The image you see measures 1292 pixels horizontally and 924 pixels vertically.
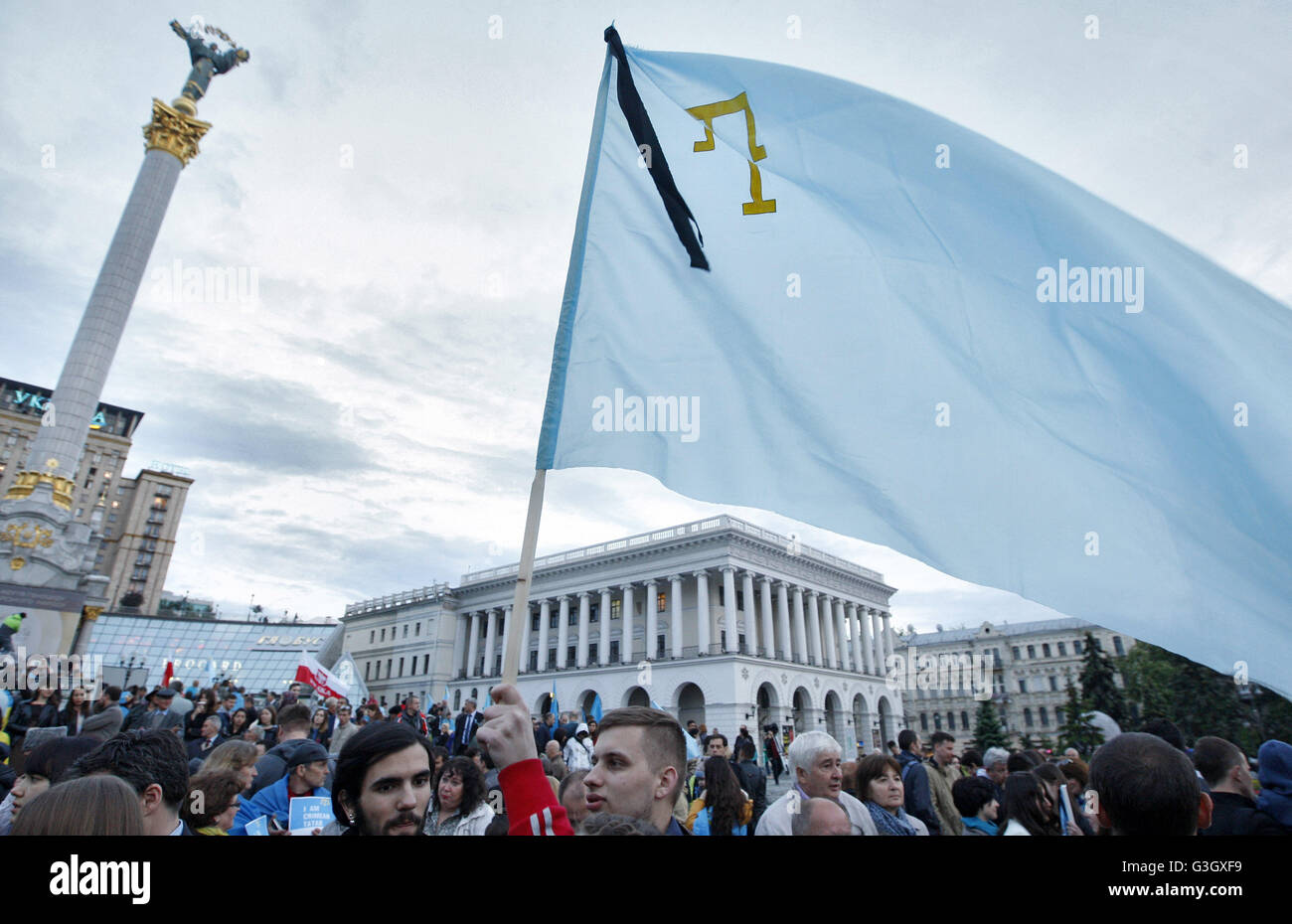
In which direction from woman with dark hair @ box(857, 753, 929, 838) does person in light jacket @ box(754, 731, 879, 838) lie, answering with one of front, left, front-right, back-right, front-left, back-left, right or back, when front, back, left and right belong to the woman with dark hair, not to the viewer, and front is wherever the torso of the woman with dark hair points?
right

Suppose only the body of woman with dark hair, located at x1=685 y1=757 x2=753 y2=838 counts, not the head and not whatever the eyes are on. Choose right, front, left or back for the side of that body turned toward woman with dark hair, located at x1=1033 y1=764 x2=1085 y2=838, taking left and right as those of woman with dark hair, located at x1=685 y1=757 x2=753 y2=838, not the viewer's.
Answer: right

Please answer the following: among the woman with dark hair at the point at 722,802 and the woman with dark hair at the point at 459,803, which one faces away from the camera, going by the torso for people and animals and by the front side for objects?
the woman with dark hair at the point at 722,802

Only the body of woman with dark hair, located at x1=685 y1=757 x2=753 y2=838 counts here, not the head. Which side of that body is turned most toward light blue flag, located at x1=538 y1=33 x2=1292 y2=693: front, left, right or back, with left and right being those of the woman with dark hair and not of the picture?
back

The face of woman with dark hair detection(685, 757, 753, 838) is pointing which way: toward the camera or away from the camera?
away from the camera

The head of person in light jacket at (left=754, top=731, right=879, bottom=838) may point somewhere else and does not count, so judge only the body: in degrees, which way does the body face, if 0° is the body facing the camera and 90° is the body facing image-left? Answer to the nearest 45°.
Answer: approximately 315°

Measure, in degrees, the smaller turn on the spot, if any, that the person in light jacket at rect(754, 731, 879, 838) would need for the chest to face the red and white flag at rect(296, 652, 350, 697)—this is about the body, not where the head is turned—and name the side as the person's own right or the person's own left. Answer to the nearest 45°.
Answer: approximately 180°

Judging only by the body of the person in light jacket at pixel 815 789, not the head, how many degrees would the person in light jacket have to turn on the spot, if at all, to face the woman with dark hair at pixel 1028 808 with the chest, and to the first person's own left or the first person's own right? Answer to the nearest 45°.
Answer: approximately 45° to the first person's own left

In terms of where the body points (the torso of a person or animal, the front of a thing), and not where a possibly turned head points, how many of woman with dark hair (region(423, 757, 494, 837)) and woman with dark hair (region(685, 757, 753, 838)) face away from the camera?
1

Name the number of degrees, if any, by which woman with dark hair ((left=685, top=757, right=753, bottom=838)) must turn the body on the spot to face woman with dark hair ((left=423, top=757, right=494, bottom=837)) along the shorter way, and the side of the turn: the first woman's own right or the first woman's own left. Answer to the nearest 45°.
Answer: approximately 135° to the first woman's own left

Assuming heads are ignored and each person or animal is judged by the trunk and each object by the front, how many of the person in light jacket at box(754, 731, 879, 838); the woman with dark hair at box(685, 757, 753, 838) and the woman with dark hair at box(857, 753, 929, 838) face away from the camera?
1

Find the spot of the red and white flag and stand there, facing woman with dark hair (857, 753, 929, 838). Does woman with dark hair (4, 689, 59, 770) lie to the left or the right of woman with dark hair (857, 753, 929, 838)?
right

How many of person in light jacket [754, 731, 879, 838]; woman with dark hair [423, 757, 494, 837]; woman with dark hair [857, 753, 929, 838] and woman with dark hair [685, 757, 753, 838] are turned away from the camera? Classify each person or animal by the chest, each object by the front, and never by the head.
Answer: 1

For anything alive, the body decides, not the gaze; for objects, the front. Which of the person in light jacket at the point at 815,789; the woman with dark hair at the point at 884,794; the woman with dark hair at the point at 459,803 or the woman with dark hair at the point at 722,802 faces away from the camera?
the woman with dark hair at the point at 722,802
